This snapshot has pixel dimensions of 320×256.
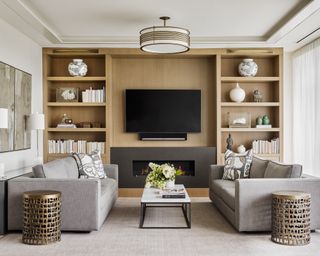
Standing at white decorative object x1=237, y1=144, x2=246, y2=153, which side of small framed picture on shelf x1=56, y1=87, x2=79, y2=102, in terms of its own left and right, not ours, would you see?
left

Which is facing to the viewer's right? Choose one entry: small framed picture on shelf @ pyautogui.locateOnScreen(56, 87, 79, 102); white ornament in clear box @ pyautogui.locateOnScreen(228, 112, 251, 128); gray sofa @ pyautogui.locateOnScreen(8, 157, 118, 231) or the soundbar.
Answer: the gray sofa

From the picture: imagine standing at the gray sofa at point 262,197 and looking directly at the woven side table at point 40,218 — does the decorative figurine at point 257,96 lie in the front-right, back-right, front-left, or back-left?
back-right

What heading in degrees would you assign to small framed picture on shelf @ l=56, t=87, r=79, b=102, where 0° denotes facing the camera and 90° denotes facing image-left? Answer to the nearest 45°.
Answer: approximately 0°

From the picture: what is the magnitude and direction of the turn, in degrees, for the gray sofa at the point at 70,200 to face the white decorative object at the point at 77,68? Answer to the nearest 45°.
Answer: approximately 90° to its left
